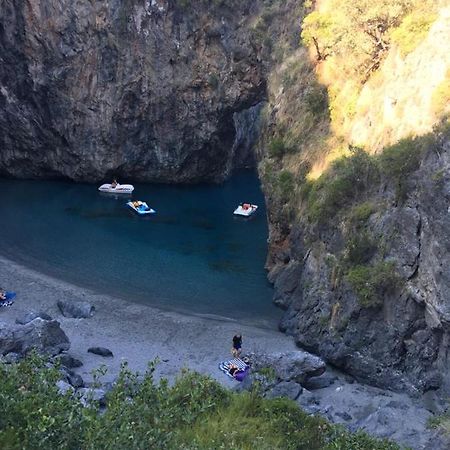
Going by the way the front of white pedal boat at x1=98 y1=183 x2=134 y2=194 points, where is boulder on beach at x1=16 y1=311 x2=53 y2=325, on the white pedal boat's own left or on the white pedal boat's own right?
on the white pedal boat's own left

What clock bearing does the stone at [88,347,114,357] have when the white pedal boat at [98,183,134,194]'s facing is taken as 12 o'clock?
The stone is roughly at 9 o'clock from the white pedal boat.

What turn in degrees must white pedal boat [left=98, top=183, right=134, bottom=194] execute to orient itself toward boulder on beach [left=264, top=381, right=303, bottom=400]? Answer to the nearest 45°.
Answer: approximately 90° to its left

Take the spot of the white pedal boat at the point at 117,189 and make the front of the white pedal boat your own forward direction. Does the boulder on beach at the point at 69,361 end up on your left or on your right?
on your left

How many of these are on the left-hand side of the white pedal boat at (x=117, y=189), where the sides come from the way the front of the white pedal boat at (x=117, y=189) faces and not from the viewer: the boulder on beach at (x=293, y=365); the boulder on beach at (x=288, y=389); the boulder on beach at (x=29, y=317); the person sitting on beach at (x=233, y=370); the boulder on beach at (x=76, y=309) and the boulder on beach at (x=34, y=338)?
6

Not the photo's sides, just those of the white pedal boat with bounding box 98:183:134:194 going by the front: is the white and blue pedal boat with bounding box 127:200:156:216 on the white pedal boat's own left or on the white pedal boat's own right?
on the white pedal boat's own left

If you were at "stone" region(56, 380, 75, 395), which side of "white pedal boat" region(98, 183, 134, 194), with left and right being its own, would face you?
left

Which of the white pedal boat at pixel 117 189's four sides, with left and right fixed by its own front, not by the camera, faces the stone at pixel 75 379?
left

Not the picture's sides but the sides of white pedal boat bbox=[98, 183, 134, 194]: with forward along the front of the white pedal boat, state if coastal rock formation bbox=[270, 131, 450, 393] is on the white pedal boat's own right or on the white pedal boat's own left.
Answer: on the white pedal boat's own left

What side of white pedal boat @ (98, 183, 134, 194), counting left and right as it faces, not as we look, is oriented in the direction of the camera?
left
